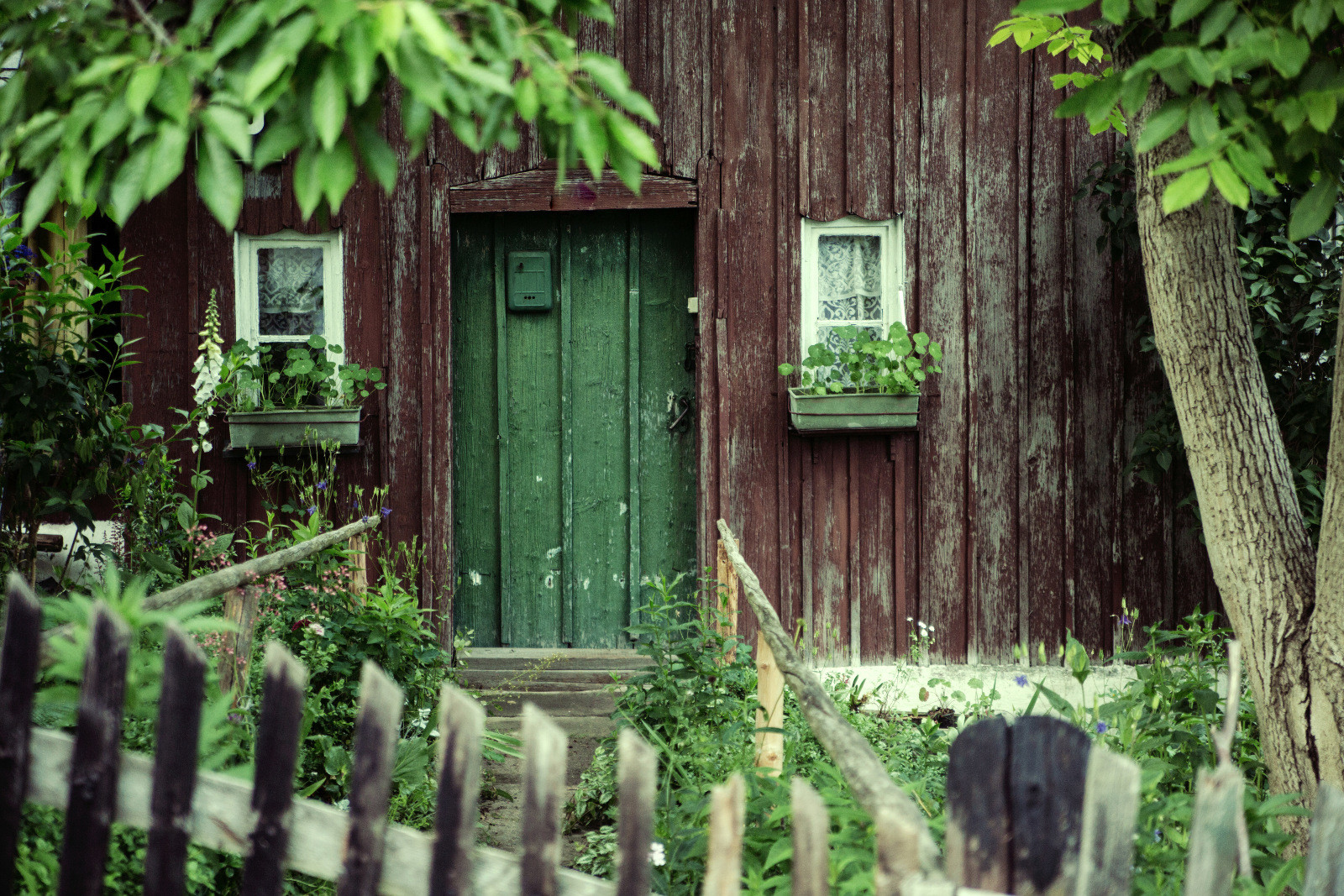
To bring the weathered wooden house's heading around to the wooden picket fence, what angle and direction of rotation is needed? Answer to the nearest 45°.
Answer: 0° — it already faces it

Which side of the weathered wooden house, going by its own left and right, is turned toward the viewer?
front

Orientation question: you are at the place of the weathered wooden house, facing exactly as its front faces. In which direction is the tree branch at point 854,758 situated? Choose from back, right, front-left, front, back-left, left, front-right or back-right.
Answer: front

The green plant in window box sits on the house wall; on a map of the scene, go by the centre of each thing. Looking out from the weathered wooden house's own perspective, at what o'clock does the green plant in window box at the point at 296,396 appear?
The green plant in window box is roughly at 3 o'clock from the weathered wooden house.
